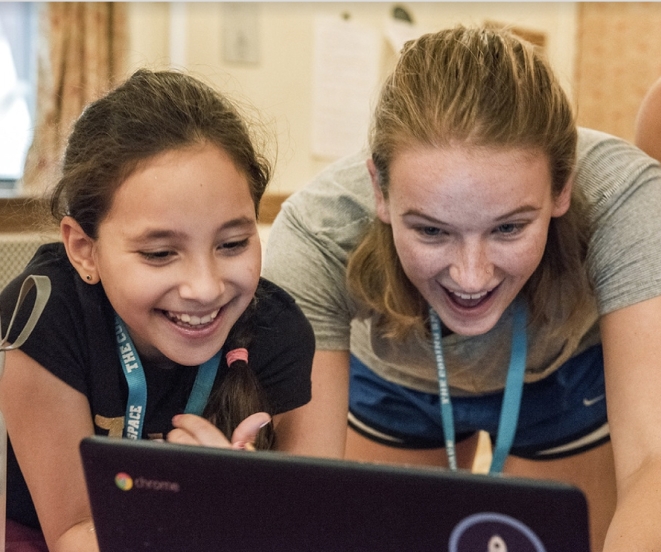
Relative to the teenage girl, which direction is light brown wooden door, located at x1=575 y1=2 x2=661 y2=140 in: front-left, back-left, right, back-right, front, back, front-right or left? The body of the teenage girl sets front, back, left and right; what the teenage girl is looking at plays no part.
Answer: back

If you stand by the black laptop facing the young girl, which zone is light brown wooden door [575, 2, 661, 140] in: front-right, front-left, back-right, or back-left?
front-right

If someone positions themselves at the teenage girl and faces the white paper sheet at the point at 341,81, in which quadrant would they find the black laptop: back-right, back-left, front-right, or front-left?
back-left

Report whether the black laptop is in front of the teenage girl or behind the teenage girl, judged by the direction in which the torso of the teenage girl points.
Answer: in front

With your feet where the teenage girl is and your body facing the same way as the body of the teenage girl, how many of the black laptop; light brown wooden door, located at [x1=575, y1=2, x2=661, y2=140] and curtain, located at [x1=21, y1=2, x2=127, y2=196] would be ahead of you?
1

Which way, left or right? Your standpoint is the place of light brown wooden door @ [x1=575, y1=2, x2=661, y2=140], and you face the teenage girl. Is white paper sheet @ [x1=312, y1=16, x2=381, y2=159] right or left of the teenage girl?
right

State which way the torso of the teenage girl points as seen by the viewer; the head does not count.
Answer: toward the camera

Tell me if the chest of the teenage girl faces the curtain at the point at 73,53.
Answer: no

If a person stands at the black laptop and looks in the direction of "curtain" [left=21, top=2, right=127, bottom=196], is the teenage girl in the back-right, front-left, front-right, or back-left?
front-right

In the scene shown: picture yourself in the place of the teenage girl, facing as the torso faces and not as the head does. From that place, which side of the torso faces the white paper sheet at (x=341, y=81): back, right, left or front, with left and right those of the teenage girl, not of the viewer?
back

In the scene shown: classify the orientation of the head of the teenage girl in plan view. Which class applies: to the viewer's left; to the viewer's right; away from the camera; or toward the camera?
toward the camera

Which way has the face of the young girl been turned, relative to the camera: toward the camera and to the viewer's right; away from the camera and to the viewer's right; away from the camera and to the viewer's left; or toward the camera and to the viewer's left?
toward the camera and to the viewer's right

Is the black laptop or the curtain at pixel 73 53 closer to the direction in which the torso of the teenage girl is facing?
the black laptop

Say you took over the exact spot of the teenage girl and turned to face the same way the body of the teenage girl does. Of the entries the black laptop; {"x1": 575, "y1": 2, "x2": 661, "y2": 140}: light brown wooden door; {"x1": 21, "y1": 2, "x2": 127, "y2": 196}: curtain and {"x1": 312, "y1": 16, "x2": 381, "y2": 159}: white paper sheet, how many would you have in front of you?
1

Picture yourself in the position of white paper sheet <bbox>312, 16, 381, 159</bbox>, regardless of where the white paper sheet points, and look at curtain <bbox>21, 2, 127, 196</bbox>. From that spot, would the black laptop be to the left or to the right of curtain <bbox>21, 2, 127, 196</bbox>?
left
